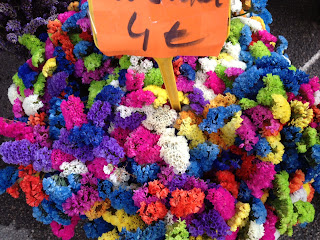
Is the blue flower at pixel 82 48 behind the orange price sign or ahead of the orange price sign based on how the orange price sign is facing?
behind

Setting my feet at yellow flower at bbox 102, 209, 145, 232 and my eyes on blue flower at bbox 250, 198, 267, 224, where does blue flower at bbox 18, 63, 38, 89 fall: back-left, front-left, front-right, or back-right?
back-left

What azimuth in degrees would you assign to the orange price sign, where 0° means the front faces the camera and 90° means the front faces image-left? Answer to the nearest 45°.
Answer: approximately 0°
